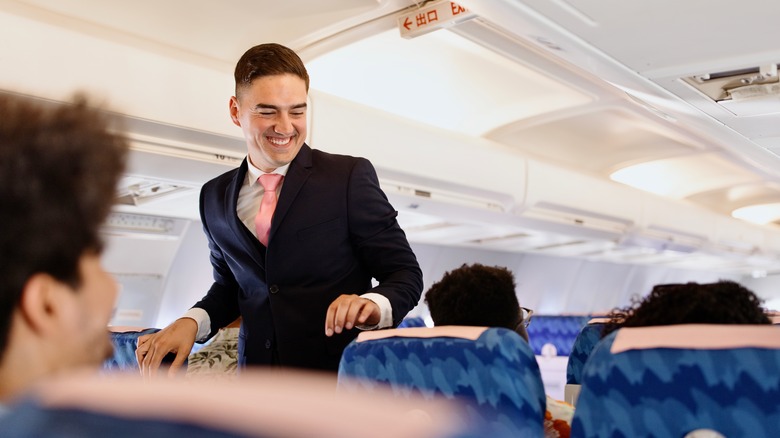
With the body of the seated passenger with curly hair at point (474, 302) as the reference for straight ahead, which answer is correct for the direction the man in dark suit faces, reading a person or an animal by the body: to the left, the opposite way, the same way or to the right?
the opposite way

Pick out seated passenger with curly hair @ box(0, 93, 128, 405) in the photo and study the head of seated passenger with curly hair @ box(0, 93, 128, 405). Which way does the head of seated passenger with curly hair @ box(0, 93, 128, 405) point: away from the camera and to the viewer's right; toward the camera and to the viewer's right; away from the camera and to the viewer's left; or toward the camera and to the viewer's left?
away from the camera and to the viewer's right

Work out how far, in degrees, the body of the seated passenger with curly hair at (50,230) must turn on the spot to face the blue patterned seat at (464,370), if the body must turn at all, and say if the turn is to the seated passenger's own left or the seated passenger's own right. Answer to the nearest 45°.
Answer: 0° — they already face it

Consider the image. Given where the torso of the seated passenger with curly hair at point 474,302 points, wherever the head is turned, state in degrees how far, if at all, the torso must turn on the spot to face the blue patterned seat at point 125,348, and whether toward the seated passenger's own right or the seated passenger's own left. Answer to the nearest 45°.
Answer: approximately 135° to the seated passenger's own left

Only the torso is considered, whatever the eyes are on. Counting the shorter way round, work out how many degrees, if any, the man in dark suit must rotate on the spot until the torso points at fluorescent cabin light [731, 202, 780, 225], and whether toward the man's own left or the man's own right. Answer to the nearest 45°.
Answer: approximately 180°

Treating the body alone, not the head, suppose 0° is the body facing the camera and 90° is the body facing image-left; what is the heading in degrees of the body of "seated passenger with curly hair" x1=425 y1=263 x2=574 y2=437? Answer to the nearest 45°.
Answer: approximately 225°

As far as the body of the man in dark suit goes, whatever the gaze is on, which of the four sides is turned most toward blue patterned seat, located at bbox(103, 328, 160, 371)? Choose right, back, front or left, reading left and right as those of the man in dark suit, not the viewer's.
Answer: right

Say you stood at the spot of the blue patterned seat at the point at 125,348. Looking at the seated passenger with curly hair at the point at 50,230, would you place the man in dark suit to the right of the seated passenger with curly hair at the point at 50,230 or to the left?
left

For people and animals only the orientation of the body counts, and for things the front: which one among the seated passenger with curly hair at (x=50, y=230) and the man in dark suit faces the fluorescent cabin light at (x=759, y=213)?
the seated passenger with curly hair

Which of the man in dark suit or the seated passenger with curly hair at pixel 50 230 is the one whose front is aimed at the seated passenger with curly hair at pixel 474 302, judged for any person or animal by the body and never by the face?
the seated passenger with curly hair at pixel 50 230

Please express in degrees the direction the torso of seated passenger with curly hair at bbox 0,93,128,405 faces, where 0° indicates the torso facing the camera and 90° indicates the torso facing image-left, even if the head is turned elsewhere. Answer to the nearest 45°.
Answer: approximately 225°
